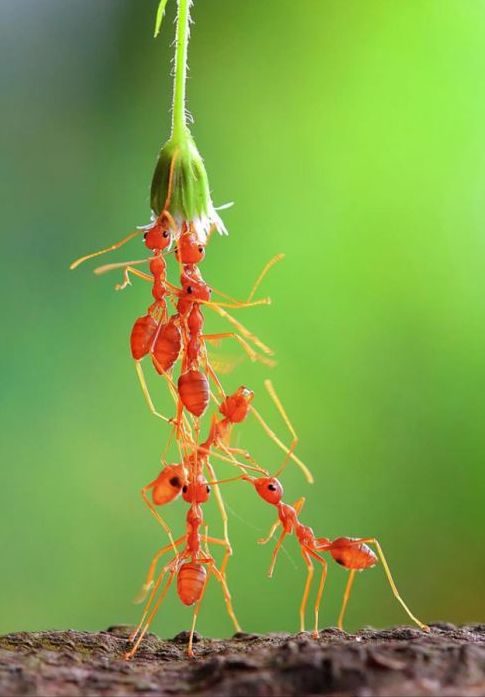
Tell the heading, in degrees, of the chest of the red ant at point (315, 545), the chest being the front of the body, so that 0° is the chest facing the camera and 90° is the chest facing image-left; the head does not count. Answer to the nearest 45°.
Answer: approximately 90°
